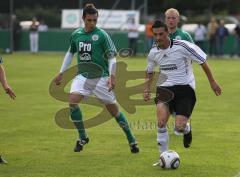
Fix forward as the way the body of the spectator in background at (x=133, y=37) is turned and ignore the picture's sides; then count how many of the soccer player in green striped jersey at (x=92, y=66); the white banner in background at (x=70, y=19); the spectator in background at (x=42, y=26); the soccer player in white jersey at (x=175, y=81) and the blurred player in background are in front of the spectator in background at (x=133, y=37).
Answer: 3

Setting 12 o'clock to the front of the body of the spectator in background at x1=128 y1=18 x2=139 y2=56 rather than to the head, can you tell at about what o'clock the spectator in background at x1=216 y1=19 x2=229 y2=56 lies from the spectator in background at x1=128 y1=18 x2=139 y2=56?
the spectator in background at x1=216 y1=19 x2=229 y2=56 is roughly at 9 o'clock from the spectator in background at x1=128 y1=18 x2=139 y2=56.

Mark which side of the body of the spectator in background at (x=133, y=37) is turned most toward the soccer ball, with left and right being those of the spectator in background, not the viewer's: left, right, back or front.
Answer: front

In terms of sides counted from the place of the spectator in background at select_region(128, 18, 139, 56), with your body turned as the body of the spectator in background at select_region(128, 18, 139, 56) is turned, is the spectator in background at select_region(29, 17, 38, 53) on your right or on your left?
on your right

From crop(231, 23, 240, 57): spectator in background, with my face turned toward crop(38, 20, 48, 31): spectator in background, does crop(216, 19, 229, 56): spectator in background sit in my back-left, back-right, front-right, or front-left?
front-left

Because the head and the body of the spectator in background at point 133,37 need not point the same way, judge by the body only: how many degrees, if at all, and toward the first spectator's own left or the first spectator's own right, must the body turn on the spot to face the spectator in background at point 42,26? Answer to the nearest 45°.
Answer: approximately 135° to the first spectator's own right

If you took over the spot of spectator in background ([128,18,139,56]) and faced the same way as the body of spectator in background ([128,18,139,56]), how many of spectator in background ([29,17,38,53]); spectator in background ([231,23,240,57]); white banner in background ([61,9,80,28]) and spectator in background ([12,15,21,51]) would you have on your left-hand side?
1

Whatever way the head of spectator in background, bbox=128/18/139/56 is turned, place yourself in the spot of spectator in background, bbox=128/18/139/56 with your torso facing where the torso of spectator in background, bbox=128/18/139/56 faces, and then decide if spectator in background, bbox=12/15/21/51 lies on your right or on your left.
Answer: on your right

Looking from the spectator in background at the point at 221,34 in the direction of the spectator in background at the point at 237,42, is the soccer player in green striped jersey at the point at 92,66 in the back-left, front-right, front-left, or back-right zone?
back-right

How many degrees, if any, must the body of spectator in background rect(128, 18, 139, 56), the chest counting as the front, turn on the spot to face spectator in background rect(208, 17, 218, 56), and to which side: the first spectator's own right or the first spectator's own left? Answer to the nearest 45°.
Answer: approximately 90° to the first spectator's own left

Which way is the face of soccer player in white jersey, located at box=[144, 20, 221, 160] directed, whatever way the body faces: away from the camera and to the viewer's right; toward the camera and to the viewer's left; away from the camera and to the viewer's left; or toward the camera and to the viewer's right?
toward the camera and to the viewer's left

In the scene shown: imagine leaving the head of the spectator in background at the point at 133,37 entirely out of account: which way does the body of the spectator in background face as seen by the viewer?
toward the camera

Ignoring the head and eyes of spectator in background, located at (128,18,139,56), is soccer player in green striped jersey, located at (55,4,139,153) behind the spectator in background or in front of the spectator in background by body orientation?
in front

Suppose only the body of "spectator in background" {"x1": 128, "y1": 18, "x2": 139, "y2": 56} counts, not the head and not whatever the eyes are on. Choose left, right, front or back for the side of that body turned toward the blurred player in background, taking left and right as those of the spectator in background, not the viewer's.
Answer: front
